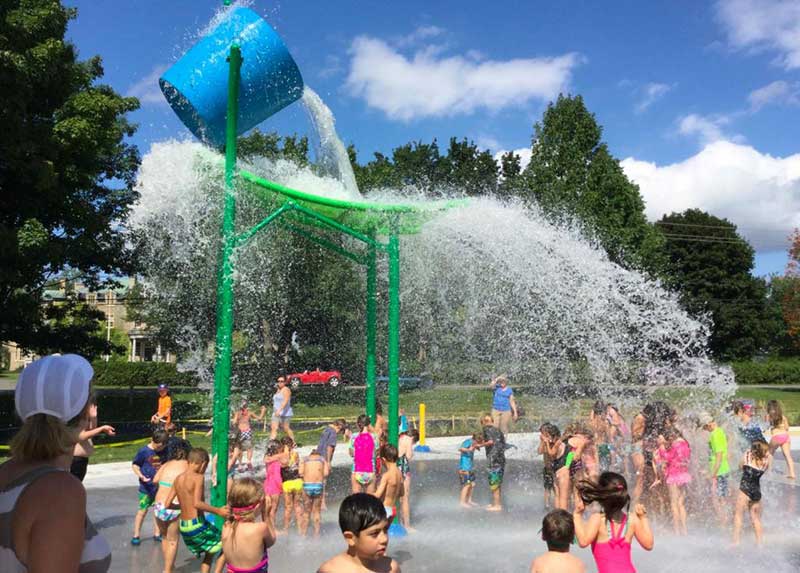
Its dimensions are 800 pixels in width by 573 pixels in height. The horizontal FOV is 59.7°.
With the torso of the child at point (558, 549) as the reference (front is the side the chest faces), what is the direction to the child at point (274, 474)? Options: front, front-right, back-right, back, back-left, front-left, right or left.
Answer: front-left

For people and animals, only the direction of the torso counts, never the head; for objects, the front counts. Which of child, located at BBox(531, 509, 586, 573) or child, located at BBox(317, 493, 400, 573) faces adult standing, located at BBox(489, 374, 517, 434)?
child, located at BBox(531, 509, 586, 573)

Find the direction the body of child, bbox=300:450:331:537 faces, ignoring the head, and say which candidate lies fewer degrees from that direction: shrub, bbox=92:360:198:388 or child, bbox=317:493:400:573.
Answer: the shrub

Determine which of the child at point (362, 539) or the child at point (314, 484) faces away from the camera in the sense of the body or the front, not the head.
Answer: the child at point (314, 484)

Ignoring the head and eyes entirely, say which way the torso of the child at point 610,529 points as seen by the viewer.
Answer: away from the camera

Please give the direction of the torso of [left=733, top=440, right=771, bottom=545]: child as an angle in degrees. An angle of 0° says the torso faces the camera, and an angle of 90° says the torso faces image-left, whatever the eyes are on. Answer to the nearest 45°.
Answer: approximately 180°

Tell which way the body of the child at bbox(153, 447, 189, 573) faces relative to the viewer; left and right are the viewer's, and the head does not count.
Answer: facing away from the viewer and to the right of the viewer

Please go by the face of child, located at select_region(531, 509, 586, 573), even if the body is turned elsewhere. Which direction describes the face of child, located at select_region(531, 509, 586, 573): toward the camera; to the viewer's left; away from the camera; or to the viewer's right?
away from the camera

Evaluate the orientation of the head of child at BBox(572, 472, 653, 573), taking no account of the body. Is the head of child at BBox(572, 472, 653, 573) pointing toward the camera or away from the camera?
away from the camera

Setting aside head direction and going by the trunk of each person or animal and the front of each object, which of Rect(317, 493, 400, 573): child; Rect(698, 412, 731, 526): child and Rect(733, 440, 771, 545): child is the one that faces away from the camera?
Rect(733, 440, 771, 545): child

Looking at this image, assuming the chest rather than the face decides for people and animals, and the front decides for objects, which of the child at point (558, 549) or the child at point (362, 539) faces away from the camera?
the child at point (558, 549)

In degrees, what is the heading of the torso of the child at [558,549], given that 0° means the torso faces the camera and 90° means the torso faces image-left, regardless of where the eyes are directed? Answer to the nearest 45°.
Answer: approximately 180°
